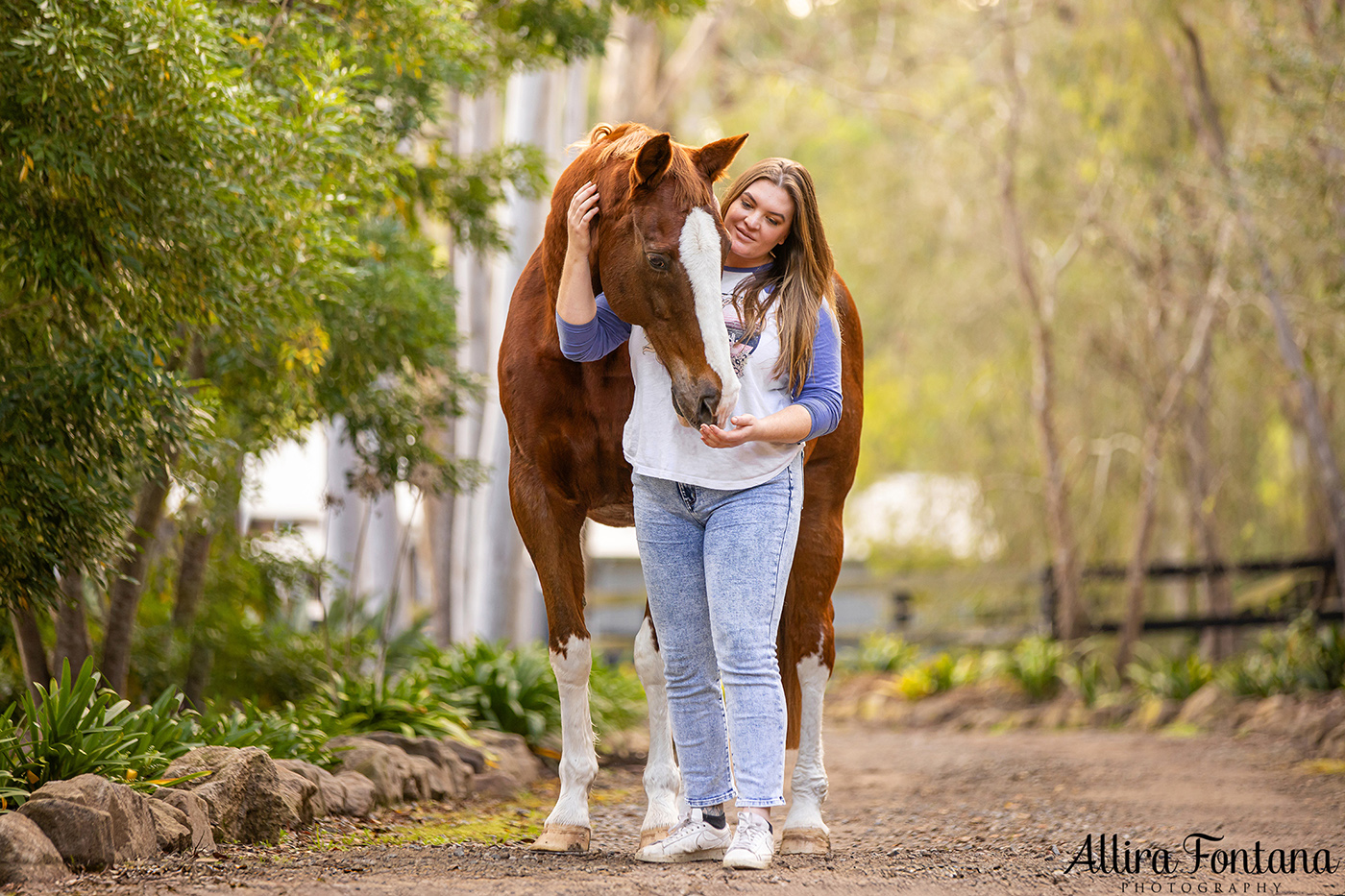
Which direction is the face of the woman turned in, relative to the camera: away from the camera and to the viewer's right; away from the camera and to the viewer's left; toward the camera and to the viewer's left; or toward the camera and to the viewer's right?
toward the camera and to the viewer's left

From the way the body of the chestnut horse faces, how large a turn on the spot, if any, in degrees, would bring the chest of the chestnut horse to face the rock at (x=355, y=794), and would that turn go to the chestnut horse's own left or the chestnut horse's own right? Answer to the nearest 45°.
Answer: approximately 90° to the chestnut horse's own right

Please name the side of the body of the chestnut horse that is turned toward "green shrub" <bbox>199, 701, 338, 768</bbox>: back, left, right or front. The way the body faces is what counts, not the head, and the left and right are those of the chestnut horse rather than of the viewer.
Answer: right

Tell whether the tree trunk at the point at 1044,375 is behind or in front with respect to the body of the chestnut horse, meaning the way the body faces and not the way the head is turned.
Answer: behind

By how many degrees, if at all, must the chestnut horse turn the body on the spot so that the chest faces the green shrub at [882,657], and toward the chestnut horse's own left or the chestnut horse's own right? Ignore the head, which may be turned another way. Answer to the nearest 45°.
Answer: approximately 135° to the chestnut horse's own right

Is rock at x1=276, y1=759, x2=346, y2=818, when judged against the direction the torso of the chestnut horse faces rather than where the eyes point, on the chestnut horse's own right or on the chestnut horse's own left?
on the chestnut horse's own right

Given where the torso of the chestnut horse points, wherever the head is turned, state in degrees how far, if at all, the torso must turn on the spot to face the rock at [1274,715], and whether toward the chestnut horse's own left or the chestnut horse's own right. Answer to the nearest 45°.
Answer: approximately 180°

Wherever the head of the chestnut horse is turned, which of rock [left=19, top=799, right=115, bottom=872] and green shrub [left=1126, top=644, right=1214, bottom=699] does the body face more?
the rock

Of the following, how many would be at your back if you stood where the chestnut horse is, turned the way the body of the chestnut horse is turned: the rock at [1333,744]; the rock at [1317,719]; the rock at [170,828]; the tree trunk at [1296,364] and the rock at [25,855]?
3

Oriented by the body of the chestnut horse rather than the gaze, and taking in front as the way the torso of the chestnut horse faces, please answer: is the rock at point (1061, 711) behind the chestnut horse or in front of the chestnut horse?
behind

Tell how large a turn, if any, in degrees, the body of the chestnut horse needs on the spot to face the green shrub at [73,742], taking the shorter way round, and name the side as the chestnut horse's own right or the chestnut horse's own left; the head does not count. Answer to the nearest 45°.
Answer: approximately 45° to the chestnut horse's own right

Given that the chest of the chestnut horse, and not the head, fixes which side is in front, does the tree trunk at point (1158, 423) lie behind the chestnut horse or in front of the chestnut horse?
behind
